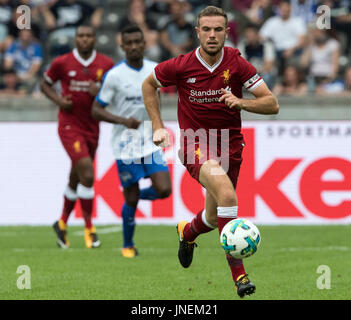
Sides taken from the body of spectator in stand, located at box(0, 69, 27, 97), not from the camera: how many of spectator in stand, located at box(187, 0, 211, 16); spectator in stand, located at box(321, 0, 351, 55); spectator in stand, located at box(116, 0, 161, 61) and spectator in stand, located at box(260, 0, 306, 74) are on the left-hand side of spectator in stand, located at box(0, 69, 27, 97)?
4

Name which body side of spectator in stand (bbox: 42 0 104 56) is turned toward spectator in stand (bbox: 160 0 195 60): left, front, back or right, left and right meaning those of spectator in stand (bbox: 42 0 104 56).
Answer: left

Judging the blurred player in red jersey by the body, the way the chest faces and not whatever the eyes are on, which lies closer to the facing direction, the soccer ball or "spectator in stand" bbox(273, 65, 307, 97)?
the soccer ball

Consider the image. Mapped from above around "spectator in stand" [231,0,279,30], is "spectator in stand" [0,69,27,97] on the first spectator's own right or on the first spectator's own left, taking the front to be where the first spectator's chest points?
on the first spectator's own right

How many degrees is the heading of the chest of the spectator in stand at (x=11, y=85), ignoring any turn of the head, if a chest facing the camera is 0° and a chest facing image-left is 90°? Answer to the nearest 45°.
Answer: approximately 0°

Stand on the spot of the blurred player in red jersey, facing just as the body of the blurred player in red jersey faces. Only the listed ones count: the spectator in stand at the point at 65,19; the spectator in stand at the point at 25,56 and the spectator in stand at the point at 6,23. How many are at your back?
3

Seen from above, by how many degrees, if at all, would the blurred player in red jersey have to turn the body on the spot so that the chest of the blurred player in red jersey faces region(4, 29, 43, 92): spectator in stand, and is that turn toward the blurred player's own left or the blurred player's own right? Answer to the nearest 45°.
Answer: approximately 180°

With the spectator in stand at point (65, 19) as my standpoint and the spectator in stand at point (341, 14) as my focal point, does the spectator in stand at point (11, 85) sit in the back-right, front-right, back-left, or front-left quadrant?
back-right

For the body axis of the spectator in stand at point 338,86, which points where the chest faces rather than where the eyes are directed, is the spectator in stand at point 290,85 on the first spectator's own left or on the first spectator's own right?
on the first spectator's own right
